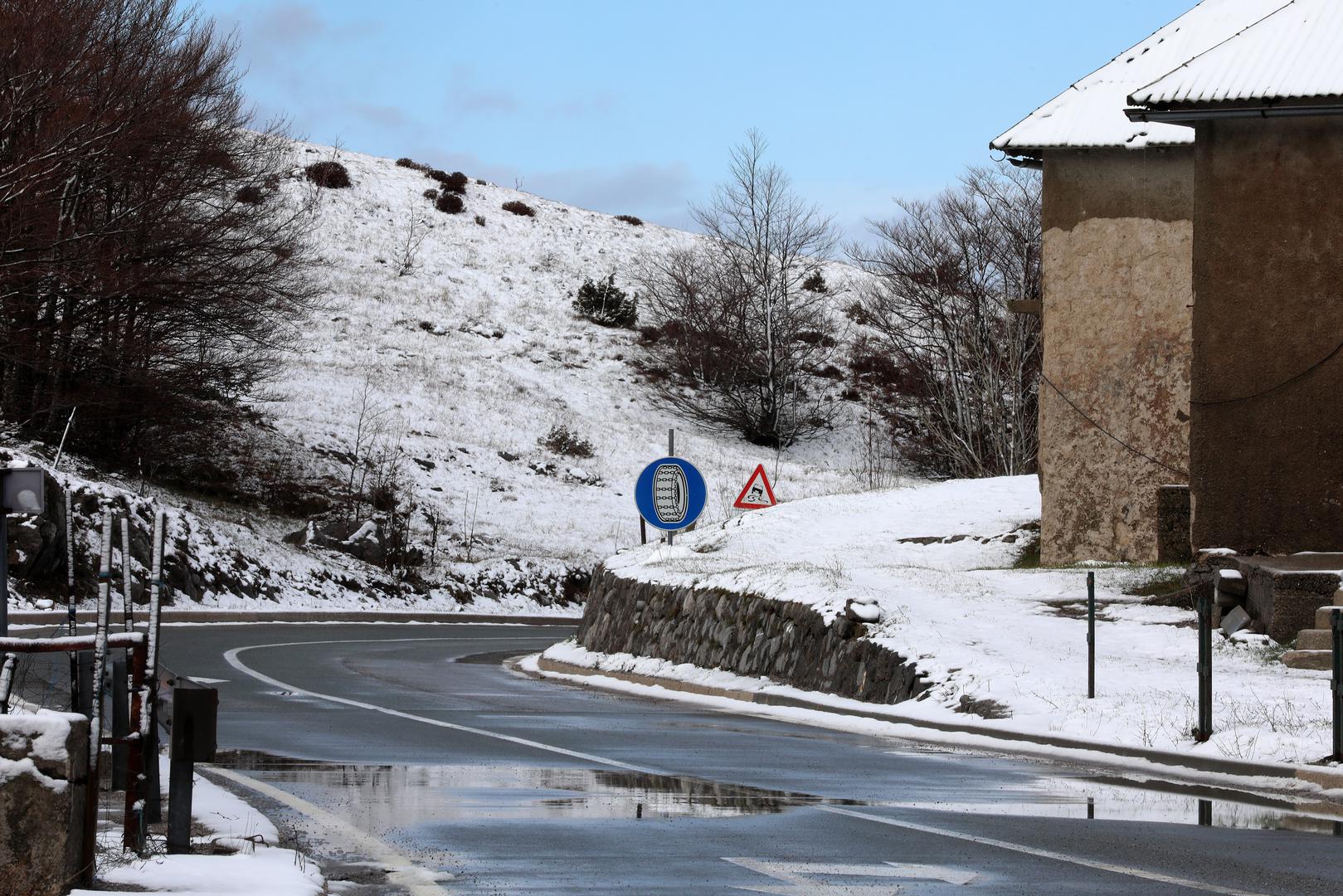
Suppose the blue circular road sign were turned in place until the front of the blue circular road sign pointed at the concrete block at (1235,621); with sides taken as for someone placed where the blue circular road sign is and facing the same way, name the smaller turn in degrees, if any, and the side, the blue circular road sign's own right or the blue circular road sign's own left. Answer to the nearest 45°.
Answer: approximately 45° to the blue circular road sign's own left

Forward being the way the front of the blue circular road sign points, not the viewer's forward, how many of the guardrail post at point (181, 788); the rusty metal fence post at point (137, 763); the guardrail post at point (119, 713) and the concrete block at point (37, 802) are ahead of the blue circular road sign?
4

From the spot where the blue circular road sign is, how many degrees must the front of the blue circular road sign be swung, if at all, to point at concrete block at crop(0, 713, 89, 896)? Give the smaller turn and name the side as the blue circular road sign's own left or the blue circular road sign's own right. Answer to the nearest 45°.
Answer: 0° — it already faces it

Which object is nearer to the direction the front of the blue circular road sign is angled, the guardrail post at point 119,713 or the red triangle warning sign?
the guardrail post

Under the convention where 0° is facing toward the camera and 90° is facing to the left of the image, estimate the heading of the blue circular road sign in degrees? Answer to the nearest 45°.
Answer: approximately 0°

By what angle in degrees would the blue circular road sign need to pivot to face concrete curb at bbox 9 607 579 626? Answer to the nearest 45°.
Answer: approximately 135° to its right

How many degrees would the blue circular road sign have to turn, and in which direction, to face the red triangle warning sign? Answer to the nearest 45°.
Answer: approximately 135° to its left

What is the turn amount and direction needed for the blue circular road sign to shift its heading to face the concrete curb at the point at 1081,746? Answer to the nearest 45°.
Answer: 0° — it already faces it

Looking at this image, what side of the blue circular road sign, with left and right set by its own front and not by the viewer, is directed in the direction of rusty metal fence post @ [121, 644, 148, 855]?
front

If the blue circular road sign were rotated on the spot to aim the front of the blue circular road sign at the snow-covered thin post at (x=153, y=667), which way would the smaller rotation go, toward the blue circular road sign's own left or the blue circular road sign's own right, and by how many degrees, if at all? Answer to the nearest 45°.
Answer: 0° — it already faces it

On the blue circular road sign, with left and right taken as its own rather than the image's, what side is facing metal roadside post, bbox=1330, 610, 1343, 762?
front

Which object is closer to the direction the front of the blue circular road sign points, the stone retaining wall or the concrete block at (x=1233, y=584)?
the stone retaining wall

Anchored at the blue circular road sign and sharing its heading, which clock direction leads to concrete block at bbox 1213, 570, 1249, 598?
The concrete block is roughly at 10 o'clock from the blue circular road sign.

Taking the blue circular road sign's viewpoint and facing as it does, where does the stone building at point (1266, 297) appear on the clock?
The stone building is roughly at 10 o'clock from the blue circular road sign.

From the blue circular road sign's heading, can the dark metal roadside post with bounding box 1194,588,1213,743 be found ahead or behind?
ahead
